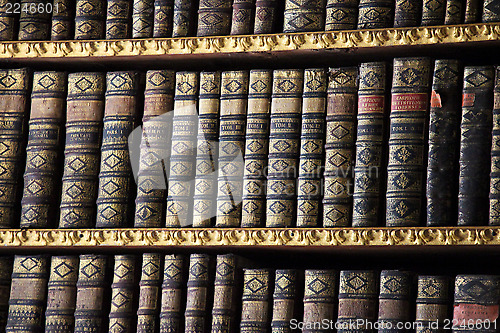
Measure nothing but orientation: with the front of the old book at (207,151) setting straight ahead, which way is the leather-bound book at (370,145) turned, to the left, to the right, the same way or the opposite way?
the same way
